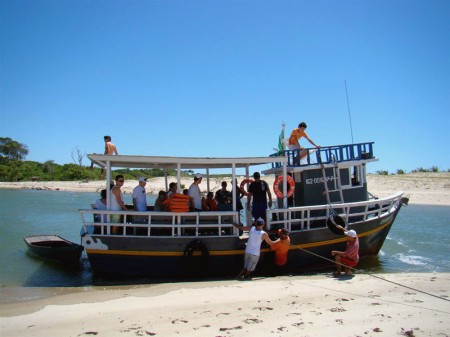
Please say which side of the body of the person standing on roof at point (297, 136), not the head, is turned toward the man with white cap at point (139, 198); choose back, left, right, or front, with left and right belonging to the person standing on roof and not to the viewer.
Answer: back

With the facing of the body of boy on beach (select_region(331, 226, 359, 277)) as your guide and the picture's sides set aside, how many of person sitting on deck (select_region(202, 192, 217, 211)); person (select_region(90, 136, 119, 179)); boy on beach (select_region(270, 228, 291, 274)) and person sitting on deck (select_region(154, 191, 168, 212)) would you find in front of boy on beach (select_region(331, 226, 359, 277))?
4

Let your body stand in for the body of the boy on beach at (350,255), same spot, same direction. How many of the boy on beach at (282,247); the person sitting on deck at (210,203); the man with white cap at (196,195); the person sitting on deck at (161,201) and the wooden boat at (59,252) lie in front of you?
5

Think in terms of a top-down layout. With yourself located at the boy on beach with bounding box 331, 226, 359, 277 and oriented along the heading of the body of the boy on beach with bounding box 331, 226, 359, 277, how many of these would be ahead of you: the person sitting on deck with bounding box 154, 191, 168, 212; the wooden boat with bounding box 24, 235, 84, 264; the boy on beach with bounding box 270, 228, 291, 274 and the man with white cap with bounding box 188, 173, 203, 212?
4

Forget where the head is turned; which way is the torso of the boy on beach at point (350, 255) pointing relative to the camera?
to the viewer's left

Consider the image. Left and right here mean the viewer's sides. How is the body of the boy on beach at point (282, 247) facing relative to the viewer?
facing away from the viewer and to the left of the viewer

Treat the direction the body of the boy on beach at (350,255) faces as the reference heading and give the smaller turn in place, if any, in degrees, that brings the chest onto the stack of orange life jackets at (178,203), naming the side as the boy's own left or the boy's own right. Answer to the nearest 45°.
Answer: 0° — they already face them

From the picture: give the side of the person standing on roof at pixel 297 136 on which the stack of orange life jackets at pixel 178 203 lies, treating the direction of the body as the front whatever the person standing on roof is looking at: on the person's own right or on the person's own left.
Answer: on the person's own right

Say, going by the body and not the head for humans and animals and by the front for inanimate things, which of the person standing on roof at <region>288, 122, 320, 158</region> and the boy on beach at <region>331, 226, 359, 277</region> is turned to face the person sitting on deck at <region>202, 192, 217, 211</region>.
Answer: the boy on beach

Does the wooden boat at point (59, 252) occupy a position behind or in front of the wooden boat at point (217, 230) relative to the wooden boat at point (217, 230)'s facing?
behind

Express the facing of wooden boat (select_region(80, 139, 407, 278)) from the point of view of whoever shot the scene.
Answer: facing to the right of the viewer
